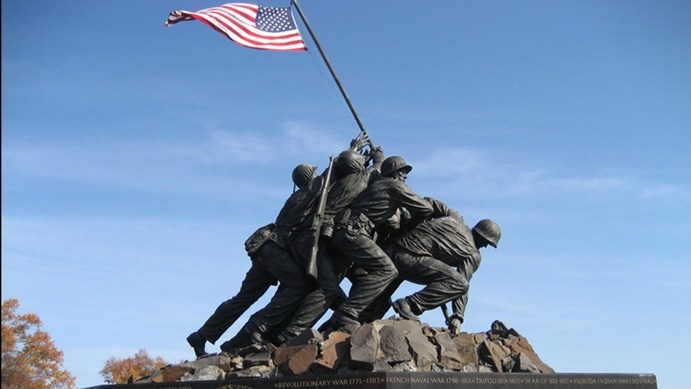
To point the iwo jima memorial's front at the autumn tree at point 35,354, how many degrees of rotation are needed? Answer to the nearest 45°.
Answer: approximately 135° to its left

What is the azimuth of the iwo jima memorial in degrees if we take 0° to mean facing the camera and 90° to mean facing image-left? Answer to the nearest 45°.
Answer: approximately 270°
